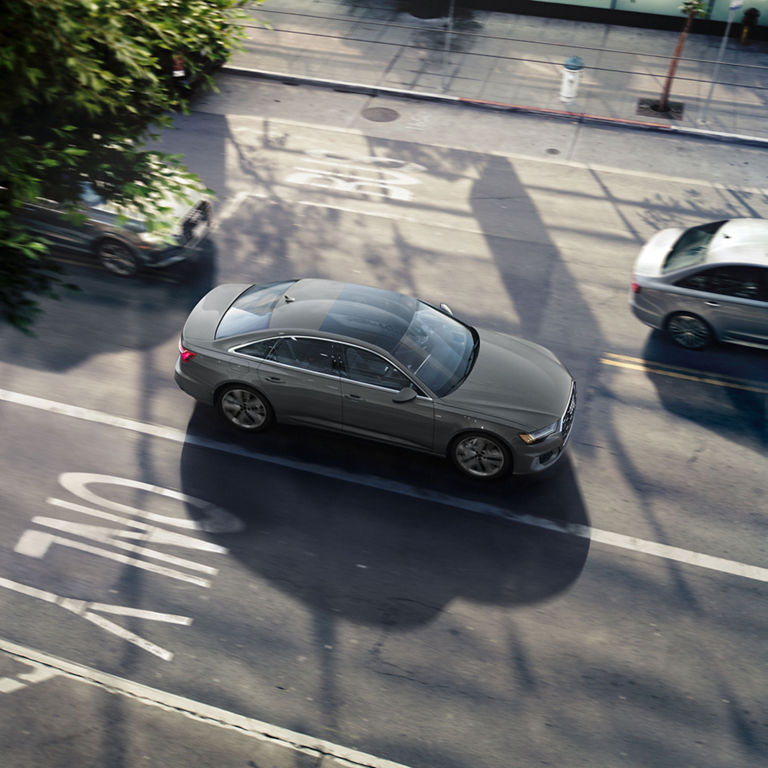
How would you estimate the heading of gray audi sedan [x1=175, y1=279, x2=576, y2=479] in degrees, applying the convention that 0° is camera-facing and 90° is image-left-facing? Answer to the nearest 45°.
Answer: approximately 270°

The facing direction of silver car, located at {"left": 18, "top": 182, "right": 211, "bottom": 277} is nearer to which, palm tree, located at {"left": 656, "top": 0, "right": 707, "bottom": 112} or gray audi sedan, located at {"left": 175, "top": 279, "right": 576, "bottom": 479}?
the gray audi sedan

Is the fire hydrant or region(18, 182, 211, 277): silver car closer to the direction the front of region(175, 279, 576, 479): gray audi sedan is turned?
the fire hydrant

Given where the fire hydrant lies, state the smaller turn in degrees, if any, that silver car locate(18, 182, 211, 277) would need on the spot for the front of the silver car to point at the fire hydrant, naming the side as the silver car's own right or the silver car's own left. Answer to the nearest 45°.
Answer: approximately 90° to the silver car's own left

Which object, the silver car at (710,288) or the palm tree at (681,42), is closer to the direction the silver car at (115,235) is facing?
the silver car

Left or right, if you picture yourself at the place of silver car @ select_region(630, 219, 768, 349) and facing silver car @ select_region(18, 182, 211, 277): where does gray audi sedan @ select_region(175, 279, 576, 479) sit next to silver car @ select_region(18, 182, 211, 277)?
left

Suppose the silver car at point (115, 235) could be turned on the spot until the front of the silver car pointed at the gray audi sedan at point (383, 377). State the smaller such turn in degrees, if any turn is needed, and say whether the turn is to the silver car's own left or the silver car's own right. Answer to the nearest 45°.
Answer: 0° — it already faces it

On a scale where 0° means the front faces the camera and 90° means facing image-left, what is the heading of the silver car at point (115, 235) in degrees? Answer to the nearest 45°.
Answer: approximately 315°

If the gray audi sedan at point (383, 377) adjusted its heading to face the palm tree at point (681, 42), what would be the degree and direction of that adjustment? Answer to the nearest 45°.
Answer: approximately 45° to its left
